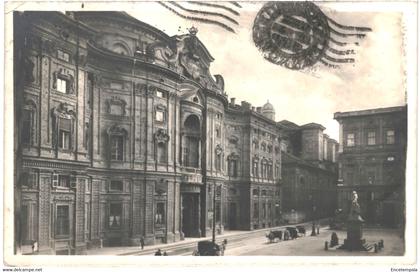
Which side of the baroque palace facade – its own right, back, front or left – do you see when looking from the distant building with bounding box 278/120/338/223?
left

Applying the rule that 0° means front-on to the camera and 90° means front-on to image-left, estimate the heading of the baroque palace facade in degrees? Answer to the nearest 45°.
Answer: approximately 315°
